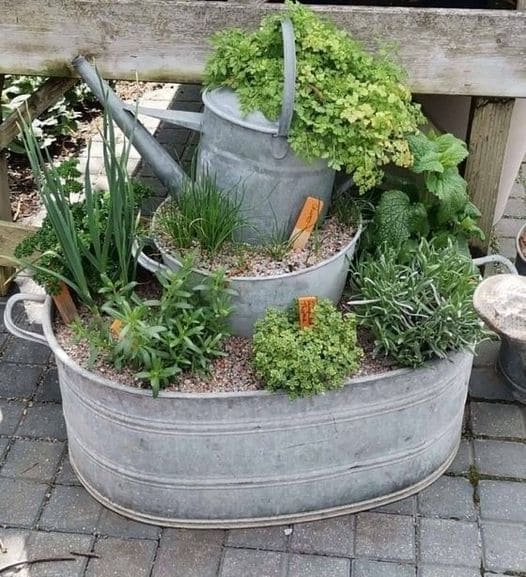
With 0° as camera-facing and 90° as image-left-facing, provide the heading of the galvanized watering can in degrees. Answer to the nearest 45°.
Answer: approximately 90°

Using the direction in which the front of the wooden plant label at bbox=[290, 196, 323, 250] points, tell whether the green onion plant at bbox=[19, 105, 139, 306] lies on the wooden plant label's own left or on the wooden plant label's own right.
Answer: on the wooden plant label's own right

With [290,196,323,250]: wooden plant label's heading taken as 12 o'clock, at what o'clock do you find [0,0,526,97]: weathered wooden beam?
The weathered wooden beam is roughly at 5 o'clock from the wooden plant label.

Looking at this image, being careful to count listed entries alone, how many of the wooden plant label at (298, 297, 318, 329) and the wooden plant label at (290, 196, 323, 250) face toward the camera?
2

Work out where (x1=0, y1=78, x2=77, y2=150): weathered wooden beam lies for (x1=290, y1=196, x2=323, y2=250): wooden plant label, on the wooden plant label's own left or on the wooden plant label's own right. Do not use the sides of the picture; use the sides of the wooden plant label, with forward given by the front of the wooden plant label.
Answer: on the wooden plant label's own right

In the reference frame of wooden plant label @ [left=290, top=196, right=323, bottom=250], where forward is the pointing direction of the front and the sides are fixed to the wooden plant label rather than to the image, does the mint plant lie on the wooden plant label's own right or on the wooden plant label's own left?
on the wooden plant label's own left

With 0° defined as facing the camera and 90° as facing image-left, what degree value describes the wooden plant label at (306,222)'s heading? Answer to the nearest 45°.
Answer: approximately 0°

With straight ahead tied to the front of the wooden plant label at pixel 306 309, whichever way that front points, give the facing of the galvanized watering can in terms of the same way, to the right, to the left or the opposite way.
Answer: to the right

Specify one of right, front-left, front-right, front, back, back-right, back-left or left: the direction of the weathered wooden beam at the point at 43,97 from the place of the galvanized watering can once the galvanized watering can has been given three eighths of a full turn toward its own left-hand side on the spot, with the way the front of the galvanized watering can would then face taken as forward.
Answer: back

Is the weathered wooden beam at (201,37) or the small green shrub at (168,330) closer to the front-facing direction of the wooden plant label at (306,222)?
the small green shrub

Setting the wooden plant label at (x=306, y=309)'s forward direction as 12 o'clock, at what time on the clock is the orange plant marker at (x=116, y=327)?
The orange plant marker is roughly at 3 o'clock from the wooden plant label.
